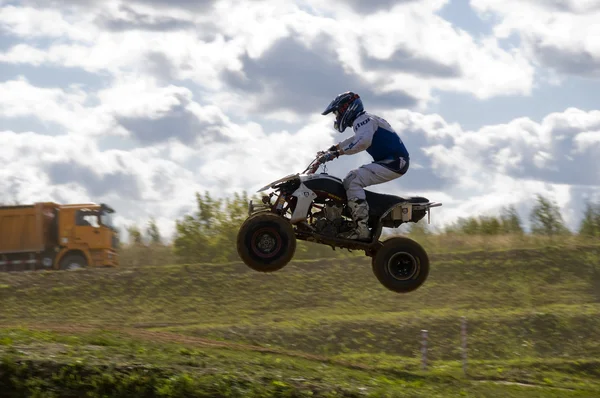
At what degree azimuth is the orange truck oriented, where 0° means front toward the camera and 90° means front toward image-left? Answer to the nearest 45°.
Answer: approximately 270°

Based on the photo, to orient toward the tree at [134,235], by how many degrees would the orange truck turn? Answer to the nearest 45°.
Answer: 0° — it already faces it

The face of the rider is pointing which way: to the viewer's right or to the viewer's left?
to the viewer's left

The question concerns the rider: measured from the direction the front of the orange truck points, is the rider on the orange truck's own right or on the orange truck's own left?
on the orange truck's own right

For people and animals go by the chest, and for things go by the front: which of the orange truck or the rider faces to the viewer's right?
the orange truck

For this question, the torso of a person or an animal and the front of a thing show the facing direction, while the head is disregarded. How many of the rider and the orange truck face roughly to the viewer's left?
1

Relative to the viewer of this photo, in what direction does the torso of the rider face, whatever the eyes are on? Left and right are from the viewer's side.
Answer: facing to the left of the viewer

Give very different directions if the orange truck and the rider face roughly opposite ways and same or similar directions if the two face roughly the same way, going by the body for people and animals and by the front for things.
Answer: very different directions

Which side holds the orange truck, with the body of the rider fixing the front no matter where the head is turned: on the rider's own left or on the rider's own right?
on the rider's own right
